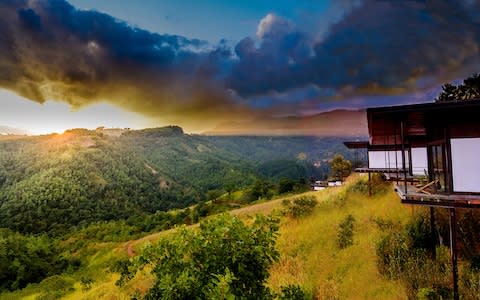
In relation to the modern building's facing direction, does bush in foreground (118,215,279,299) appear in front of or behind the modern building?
in front

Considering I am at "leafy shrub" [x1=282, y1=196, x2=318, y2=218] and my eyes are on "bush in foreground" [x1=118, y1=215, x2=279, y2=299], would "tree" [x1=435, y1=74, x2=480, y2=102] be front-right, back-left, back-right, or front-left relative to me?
back-left

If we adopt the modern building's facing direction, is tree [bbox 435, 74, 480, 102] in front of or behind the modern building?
behind

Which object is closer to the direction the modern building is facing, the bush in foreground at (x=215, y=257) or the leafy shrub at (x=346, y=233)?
the bush in foreground

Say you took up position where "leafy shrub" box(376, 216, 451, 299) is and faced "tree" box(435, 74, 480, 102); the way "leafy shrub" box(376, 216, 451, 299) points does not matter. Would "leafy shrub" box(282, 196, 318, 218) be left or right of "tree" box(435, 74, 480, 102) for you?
left

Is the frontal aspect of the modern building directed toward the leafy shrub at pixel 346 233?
no

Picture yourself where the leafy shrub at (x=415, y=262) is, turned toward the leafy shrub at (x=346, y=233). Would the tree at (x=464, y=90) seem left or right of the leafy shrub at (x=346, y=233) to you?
right

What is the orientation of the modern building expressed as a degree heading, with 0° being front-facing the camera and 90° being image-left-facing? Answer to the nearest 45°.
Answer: approximately 45°
